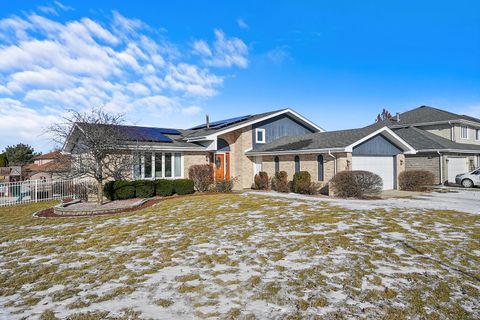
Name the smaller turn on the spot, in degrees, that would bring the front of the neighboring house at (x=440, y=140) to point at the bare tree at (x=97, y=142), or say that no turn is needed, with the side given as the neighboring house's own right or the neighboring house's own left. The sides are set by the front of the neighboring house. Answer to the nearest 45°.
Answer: approximately 90° to the neighboring house's own right

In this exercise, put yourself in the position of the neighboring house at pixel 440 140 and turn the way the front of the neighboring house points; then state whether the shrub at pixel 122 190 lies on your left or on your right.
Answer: on your right

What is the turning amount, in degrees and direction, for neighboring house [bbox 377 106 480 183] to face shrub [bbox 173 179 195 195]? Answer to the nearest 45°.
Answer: approximately 90° to its right

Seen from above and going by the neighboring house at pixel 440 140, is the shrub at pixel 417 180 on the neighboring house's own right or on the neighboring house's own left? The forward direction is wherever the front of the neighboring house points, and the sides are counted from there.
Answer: on the neighboring house's own right

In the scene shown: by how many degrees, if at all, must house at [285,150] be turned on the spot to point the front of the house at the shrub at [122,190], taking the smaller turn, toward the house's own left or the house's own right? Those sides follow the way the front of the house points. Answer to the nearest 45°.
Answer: approximately 90° to the house's own right

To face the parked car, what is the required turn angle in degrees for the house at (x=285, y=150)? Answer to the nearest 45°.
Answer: approximately 45° to its left

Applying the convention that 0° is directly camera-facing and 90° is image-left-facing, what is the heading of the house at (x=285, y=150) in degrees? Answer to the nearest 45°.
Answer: approximately 315°

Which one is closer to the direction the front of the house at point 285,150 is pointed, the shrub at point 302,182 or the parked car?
the shrub
